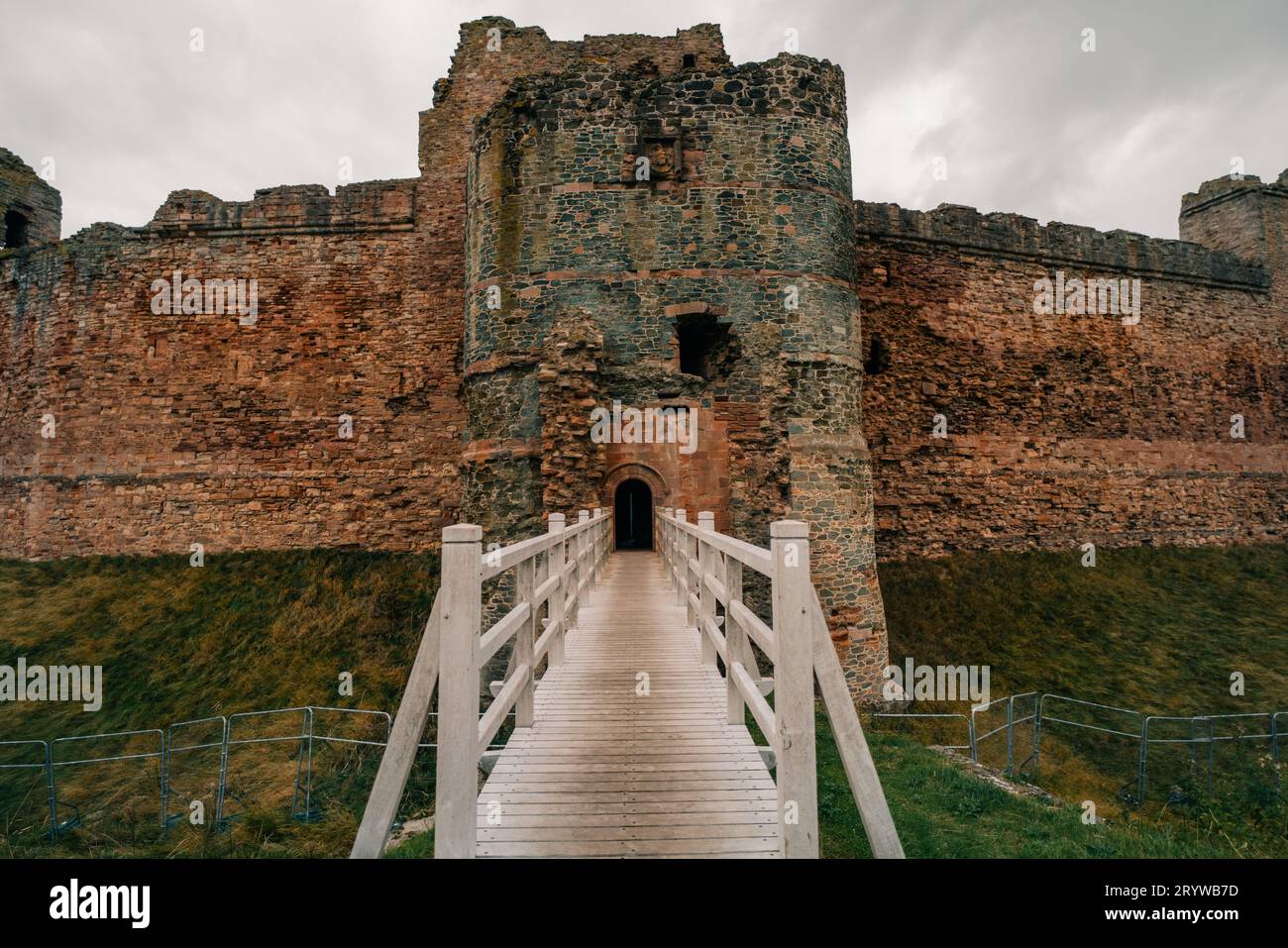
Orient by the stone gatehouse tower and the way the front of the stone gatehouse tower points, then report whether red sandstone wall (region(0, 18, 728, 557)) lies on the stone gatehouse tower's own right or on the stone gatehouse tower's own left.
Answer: on the stone gatehouse tower's own right

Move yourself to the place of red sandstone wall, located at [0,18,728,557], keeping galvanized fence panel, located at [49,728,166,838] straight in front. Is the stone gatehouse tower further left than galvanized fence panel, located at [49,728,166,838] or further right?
left

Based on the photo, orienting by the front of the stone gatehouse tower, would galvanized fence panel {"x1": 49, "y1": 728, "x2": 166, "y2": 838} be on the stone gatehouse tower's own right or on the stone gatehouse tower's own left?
on the stone gatehouse tower's own right

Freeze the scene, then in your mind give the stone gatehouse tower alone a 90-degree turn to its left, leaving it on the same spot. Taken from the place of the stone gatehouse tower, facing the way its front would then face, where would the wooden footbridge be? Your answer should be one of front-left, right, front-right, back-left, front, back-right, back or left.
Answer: right

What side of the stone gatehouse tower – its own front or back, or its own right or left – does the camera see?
front
